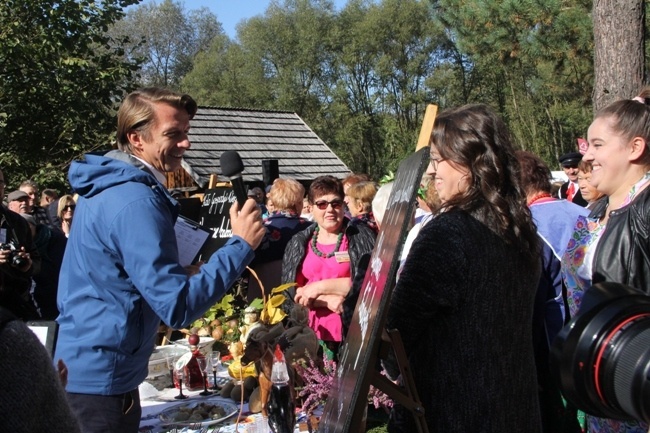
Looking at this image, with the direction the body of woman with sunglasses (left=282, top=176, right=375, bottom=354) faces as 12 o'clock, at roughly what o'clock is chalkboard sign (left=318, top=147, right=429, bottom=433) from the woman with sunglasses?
The chalkboard sign is roughly at 12 o'clock from the woman with sunglasses.

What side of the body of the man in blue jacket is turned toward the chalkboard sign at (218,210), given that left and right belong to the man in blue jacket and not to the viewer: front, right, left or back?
left

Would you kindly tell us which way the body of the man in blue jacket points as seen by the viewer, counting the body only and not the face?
to the viewer's right

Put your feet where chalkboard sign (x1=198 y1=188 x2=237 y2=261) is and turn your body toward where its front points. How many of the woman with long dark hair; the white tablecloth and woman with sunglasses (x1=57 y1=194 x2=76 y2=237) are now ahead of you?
2

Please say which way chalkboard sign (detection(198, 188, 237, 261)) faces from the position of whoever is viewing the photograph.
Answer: facing the viewer

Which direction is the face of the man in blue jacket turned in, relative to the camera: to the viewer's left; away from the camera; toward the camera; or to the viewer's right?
to the viewer's right

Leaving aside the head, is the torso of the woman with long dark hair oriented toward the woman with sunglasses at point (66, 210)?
yes

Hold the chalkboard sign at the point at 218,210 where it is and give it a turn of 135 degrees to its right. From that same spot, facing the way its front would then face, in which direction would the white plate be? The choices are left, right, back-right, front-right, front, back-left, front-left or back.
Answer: back-left

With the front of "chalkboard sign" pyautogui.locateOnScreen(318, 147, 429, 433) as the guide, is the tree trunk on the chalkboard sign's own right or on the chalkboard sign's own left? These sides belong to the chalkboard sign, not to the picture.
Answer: on the chalkboard sign's own right

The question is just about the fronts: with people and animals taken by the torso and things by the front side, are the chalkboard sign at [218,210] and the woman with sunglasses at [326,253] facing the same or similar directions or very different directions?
same or similar directions

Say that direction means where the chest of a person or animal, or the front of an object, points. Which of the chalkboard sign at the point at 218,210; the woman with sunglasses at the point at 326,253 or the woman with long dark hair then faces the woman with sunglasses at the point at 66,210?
the woman with long dark hair

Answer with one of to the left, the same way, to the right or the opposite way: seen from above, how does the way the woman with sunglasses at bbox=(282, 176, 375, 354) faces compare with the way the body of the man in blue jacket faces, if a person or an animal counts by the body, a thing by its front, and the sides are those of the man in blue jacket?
to the right

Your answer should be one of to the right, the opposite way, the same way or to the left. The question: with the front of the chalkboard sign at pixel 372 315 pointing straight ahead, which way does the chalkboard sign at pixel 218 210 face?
to the left

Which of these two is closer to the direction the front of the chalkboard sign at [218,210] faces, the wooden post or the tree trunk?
the wooden post

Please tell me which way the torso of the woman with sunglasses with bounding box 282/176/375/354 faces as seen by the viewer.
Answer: toward the camera

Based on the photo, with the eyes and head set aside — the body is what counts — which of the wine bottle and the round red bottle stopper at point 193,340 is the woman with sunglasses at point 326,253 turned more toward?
the wine bottle

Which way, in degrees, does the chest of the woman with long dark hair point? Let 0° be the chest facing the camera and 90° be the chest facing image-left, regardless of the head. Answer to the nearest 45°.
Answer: approximately 135°

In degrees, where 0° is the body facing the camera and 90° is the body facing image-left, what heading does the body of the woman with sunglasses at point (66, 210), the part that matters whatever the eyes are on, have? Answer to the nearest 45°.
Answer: approximately 315°
